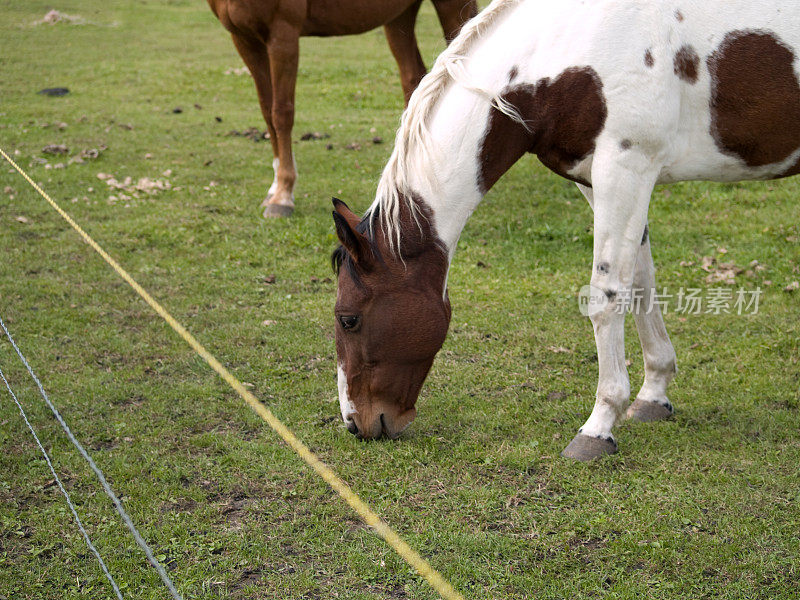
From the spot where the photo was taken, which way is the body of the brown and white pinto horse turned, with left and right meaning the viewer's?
facing to the left of the viewer

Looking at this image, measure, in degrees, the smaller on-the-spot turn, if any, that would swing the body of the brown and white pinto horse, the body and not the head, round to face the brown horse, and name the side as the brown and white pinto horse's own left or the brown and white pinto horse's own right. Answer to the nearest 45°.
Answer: approximately 45° to the brown and white pinto horse's own right
